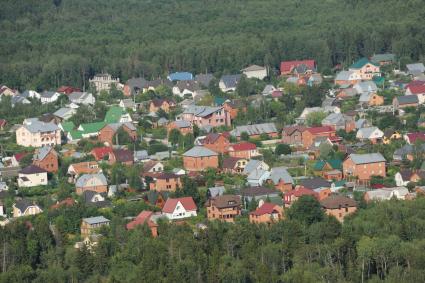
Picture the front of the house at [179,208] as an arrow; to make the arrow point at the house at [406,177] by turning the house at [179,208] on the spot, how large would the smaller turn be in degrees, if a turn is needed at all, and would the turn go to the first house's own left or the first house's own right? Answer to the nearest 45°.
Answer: approximately 90° to the first house's own left

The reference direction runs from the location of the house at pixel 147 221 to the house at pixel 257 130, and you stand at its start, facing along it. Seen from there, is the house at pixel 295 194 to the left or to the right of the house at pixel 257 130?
right

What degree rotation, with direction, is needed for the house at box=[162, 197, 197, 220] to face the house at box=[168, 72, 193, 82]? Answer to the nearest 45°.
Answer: approximately 180°

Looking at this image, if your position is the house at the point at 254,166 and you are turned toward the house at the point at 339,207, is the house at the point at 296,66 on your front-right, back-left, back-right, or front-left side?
back-left

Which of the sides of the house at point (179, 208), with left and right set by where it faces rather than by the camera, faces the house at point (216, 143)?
back

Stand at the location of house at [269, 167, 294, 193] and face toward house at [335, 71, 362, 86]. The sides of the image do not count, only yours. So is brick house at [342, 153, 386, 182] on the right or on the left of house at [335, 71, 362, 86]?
right

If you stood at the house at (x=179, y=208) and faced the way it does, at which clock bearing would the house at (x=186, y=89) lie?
the house at (x=186, y=89) is roughly at 6 o'clock from the house at (x=179, y=208).

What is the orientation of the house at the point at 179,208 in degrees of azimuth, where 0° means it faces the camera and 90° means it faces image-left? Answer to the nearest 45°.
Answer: approximately 0°

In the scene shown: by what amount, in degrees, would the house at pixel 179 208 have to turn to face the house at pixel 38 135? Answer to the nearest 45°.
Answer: approximately 135° to its right

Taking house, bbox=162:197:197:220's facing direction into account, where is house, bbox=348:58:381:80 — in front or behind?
behind

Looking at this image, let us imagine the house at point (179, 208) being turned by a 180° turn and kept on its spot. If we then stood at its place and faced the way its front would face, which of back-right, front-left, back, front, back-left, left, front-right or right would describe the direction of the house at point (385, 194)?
right

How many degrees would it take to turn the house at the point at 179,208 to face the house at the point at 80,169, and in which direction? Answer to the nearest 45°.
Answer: approximately 135° to its right
